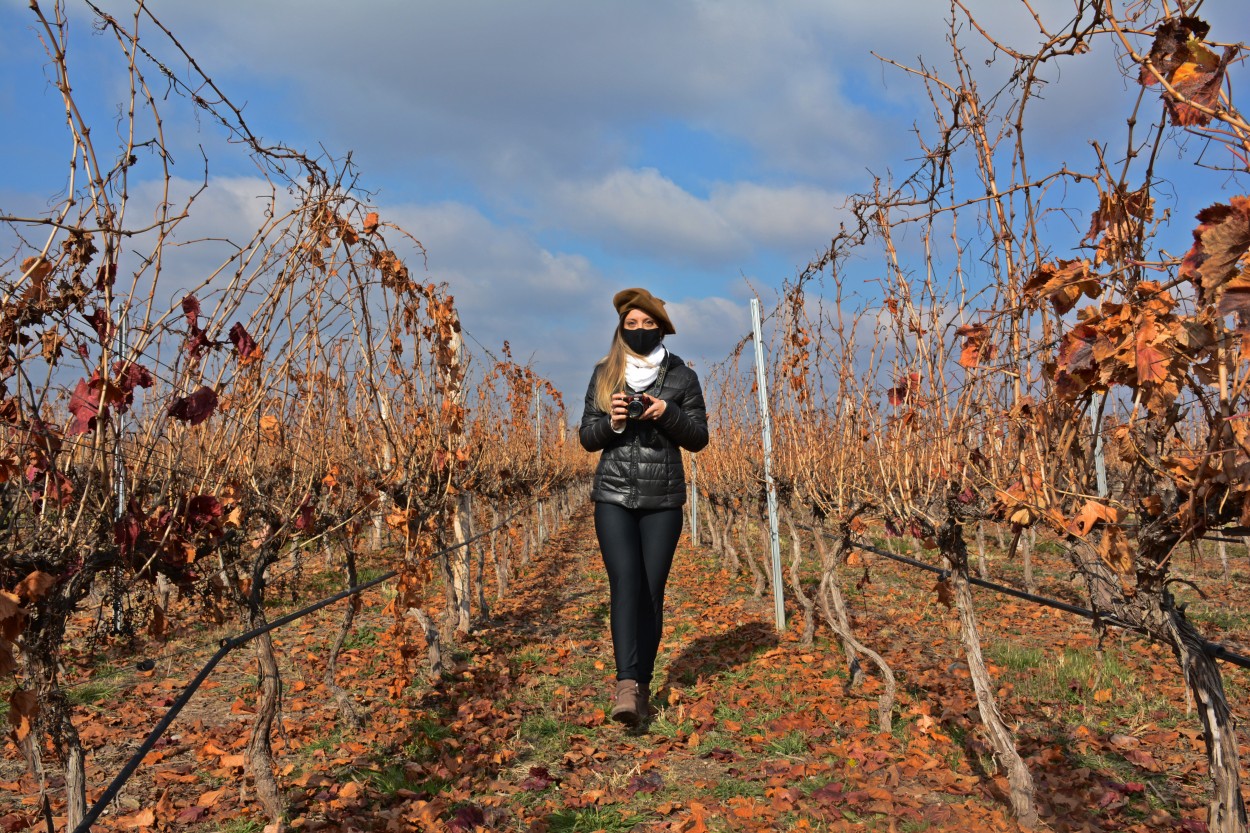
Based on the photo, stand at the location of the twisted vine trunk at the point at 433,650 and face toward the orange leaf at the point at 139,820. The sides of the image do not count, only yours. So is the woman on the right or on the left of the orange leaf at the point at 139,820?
left

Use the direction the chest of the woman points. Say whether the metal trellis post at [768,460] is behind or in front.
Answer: behind

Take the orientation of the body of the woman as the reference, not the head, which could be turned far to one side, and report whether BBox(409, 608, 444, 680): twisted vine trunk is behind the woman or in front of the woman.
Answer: behind

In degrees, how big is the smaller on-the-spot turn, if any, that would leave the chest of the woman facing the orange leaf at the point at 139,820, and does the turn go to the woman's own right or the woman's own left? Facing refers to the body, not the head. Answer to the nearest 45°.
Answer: approximately 45° to the woman's own right

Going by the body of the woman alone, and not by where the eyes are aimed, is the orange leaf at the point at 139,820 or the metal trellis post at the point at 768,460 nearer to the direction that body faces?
the orange leaf

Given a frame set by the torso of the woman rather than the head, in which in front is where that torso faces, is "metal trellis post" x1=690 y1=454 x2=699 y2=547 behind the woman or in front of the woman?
behind
